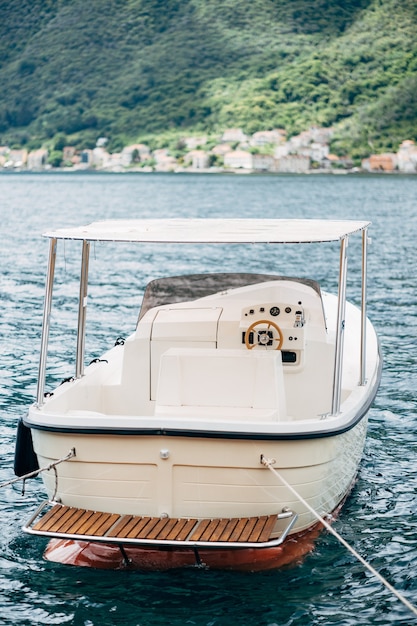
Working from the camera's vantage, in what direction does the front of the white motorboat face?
facing away from the viewer and to the right of the viewer
